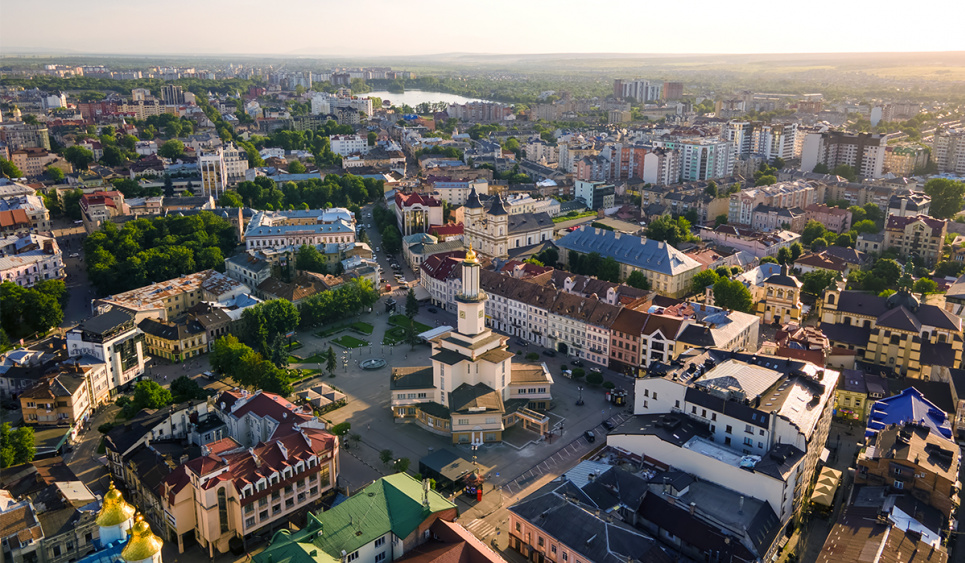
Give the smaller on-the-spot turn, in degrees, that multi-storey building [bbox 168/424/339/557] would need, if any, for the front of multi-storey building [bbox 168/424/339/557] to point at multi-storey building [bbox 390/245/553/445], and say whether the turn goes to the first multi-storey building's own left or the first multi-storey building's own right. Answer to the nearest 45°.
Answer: approximately 90° to the first multi-storey building's own left

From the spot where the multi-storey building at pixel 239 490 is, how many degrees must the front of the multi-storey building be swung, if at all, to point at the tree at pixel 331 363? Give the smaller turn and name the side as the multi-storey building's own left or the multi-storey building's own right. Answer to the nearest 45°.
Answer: approximately 135° to the multi-storey building's own left

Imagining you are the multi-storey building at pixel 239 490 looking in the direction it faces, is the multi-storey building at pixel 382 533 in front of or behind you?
in front

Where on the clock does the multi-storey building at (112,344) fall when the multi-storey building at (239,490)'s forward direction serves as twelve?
the multi-storey building at (112,344) is roughly at 7 o'clock from the multi-storey building at (239,490).

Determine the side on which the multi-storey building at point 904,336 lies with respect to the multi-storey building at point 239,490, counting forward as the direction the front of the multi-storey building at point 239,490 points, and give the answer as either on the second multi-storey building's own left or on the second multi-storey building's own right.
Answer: on the second multi-storey building's own left

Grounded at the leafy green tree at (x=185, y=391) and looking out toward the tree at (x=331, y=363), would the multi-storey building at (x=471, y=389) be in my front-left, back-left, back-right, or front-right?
front-right

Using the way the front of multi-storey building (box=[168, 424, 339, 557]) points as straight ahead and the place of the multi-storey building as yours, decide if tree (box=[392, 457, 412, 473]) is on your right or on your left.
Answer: on your left

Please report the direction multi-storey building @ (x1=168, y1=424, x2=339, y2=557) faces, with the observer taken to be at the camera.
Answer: facing the viewer and to the right of the viewer

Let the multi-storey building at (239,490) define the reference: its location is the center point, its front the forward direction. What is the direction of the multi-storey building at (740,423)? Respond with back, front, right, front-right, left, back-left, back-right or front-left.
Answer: front-left

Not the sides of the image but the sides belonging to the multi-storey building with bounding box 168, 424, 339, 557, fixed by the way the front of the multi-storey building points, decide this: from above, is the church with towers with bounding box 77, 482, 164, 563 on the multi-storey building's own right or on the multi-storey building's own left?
on the multi-storey building's own right

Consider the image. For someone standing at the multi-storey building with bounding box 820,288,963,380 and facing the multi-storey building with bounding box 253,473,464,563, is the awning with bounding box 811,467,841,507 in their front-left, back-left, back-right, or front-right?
front-left

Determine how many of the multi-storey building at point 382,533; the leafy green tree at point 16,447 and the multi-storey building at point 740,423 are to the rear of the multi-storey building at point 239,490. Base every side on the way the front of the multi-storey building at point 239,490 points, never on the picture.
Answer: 1

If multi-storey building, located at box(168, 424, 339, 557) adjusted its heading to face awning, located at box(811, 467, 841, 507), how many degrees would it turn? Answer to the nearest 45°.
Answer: approximately 45° to its left

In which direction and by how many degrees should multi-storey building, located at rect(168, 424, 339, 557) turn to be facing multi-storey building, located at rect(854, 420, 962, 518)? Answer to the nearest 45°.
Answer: approximately 45° to its left

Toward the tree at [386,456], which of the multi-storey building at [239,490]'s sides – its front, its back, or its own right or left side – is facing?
left

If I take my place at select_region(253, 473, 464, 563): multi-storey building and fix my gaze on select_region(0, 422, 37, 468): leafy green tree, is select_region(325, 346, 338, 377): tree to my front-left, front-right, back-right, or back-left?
front-right
